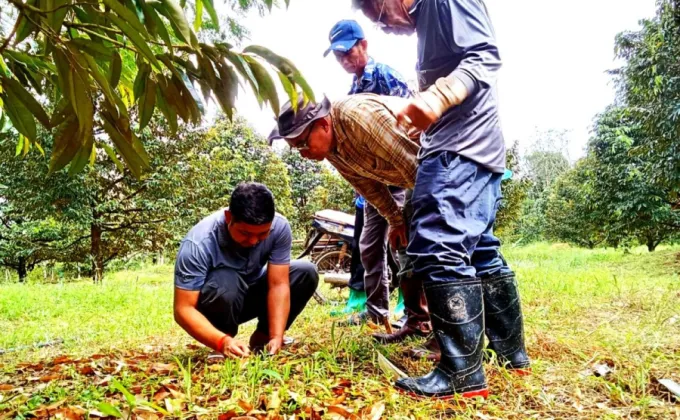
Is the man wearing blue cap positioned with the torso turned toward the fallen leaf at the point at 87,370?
yes

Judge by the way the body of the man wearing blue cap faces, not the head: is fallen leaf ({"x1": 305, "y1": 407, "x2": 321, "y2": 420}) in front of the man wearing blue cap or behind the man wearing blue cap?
in front

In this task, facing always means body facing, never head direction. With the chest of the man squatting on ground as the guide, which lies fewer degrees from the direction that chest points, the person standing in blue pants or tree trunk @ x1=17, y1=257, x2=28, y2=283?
the person standing in blue pants

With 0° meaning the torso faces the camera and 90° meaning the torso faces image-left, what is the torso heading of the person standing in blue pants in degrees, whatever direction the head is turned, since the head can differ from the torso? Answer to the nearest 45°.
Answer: approximately 90°

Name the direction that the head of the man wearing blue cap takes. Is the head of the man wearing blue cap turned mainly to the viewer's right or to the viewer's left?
to the viewer's left

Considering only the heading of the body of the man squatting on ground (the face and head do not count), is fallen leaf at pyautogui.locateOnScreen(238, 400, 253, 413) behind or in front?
in front

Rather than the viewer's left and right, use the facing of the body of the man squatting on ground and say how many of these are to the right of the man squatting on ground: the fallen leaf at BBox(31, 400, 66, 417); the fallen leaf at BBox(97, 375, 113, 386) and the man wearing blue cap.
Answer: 2

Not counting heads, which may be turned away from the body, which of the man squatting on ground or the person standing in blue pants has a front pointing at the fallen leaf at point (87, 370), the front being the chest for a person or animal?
the person standing in blue pants

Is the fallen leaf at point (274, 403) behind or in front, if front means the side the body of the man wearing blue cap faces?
in front

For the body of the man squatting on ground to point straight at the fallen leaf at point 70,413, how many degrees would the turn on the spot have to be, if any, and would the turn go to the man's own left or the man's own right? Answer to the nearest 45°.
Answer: approximately 90° to the man's own right

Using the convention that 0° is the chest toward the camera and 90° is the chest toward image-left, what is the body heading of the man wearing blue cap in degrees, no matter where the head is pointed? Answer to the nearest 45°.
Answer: approximately 45°

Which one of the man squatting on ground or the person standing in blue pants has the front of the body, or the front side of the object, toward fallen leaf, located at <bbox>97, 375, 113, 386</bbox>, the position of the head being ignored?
the person standing in blue pants
